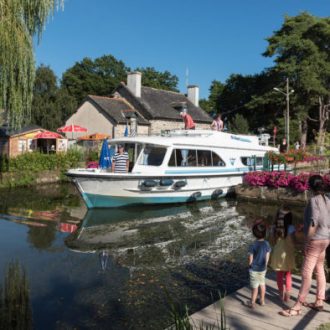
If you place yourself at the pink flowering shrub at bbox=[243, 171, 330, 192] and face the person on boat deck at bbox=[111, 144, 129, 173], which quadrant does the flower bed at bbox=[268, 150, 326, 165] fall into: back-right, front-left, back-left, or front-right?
back-right

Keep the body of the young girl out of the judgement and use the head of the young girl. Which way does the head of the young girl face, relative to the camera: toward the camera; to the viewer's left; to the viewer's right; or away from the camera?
away from the camera

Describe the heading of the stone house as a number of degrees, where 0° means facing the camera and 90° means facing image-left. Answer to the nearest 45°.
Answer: approximately 315°

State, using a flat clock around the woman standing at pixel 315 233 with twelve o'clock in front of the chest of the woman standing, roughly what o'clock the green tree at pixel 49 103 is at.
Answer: The green tree is roughly at 12 o'clock from the woman standing.

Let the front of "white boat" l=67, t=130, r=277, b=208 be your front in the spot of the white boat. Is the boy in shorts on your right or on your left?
on your left

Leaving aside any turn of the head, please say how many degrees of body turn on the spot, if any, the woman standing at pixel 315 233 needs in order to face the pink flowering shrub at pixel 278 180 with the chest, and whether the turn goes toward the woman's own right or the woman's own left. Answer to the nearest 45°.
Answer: approximately 45° to the woman's own right

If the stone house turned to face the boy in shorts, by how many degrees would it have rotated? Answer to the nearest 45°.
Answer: approximately 45° to its right

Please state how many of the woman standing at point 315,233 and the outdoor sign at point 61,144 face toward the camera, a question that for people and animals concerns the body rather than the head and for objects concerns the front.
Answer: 1

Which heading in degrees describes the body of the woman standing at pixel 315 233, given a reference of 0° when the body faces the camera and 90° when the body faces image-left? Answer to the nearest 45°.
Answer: approximately 135°
